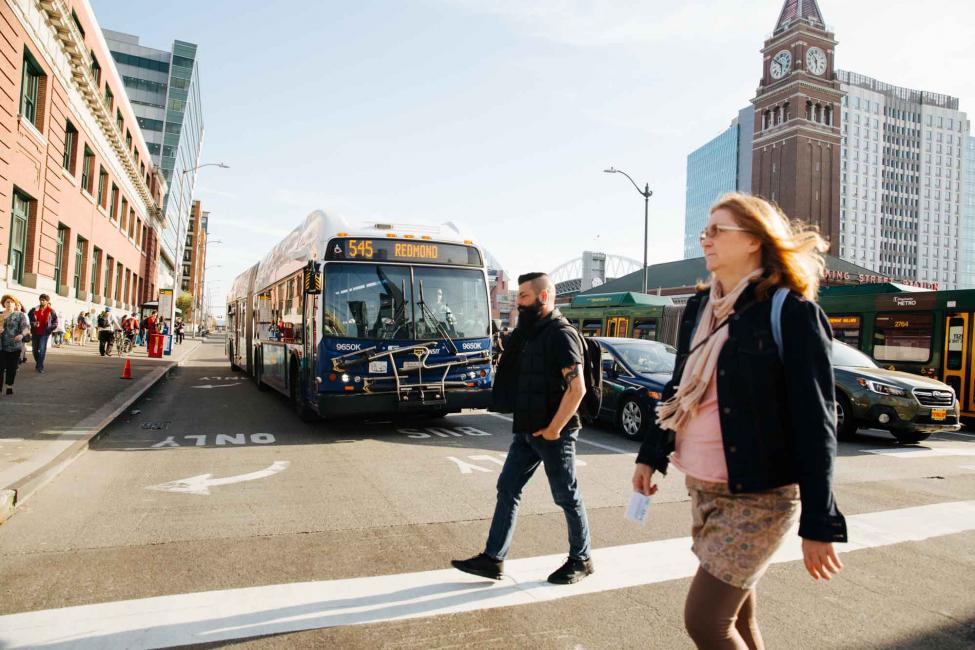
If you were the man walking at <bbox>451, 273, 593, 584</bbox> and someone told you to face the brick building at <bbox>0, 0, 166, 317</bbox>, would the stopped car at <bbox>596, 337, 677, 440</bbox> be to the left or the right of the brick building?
right

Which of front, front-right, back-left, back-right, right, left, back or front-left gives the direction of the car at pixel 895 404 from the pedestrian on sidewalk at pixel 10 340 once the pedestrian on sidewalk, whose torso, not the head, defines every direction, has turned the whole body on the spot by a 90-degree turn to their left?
front-right

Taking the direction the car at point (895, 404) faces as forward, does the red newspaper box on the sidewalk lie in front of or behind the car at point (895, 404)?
behind

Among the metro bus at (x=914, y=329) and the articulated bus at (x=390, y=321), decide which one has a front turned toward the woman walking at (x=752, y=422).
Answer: the articulated bus

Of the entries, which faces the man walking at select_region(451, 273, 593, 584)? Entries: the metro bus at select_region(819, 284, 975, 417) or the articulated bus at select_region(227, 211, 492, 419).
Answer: the articulated bus

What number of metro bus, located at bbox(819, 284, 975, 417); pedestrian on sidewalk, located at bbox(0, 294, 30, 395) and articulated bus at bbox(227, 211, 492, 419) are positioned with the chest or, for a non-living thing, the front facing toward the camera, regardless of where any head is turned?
2

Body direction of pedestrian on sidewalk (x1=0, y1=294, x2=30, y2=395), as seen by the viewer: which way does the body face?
toward the camera

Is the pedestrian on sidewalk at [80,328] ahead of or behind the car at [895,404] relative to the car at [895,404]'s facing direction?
behind

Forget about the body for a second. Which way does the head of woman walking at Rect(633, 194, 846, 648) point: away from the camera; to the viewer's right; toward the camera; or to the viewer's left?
to the viewer's left

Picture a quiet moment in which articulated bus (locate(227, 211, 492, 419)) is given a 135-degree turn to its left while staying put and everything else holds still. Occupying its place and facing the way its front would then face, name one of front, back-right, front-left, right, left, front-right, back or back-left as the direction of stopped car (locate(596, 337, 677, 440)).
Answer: front-right

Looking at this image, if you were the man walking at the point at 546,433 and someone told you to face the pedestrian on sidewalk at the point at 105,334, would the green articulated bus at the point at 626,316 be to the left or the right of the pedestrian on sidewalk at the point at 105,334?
right
